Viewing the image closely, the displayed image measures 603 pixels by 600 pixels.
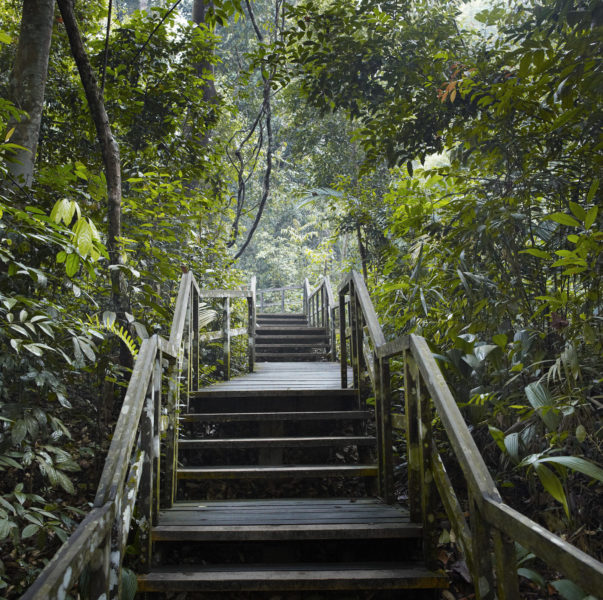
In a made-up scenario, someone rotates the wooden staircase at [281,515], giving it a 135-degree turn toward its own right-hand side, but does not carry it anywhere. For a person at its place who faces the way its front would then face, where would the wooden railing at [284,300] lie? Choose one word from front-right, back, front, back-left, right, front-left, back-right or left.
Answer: front-right

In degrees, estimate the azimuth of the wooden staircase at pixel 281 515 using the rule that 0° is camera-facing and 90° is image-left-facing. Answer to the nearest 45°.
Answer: approximately 0°

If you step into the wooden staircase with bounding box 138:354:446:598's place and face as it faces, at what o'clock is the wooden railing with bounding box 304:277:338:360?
The wooden railing is roughly at 6 o'clock from the wooden staircase.
